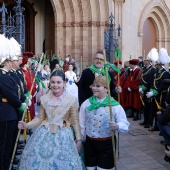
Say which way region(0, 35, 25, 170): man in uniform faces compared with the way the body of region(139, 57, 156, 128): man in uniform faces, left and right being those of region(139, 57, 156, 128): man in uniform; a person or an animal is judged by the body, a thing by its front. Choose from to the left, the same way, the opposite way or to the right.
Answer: the opposite way

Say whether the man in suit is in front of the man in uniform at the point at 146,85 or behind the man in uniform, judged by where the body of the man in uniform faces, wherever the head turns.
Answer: in front

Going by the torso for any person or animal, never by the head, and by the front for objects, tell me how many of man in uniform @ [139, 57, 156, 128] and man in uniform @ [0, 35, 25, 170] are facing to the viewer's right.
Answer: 1

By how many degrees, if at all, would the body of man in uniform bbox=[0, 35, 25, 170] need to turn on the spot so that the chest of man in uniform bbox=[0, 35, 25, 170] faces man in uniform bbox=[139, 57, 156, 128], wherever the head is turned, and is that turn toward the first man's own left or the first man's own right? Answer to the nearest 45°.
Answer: approximately 45° to the first man's own left

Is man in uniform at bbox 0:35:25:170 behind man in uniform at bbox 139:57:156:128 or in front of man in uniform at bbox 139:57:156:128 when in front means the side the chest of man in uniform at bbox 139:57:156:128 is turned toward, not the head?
in front

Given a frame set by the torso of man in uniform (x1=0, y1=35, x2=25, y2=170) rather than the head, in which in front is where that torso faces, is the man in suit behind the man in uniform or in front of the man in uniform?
in front

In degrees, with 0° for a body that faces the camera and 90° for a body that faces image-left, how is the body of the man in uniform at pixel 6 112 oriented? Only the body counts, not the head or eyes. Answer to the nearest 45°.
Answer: approximately 270°

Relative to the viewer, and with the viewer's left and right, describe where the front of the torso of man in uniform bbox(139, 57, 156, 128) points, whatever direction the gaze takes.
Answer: facing the viewer and to the left of the viewer

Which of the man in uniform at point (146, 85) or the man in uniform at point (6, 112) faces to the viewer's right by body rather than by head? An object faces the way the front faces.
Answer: the man in uniform at point (6, 112)
